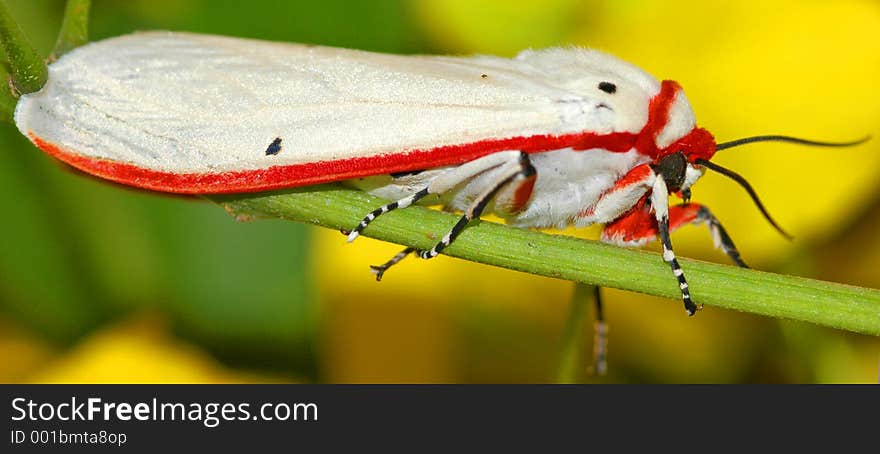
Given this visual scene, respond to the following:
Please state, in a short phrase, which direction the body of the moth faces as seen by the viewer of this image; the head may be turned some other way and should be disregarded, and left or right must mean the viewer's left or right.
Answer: facing to the right of the viewer

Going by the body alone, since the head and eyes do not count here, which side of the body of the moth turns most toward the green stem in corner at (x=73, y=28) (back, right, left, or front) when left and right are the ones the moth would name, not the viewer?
back

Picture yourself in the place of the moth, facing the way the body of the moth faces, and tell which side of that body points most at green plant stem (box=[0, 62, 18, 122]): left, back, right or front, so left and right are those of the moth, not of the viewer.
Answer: back
